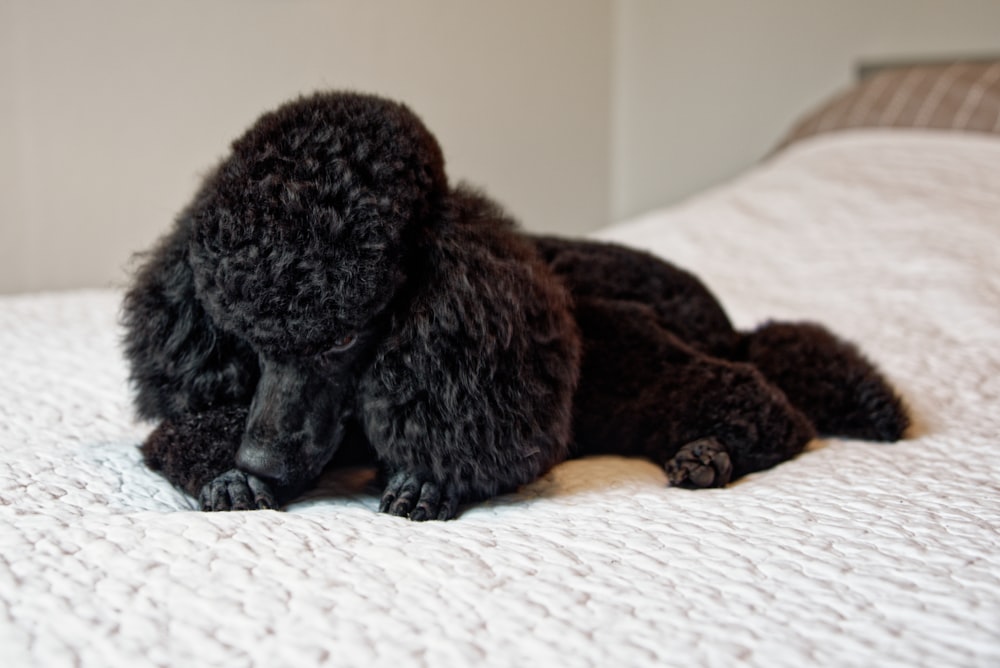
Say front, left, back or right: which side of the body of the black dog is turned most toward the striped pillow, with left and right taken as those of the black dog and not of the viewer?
back

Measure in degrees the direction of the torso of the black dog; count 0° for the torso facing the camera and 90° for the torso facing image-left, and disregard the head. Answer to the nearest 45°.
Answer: approximately 45°
